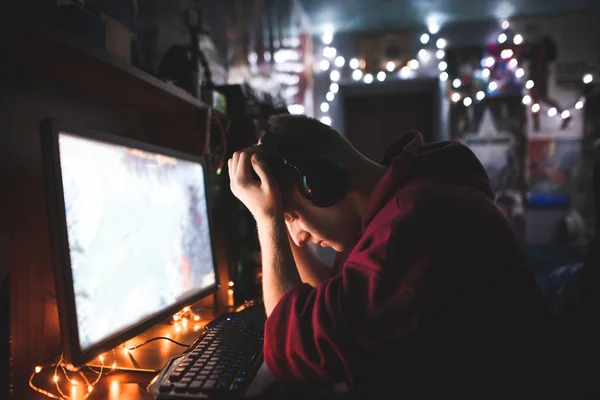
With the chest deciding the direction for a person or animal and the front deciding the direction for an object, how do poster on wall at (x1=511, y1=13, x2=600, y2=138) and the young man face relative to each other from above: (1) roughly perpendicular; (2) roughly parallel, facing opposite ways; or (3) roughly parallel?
roughly perpendicular

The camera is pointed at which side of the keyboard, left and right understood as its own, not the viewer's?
right

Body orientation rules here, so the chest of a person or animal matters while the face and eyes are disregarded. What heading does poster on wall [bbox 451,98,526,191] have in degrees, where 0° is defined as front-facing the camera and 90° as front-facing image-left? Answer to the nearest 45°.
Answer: approximately 0°

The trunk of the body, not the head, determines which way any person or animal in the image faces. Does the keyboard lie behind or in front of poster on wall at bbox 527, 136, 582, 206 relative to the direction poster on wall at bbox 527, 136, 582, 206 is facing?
in front

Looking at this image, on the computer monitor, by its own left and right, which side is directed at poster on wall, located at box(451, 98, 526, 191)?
left

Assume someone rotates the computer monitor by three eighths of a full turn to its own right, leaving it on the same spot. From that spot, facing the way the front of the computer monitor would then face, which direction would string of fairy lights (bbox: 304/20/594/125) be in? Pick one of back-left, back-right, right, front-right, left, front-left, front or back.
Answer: back-right

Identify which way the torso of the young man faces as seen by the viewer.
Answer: to the viewer's left

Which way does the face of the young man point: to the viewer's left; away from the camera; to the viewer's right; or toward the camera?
to the viewer's left

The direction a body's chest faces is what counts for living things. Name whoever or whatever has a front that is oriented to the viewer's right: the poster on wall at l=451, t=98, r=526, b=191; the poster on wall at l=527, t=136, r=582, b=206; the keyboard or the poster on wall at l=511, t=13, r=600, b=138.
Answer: the keyboard

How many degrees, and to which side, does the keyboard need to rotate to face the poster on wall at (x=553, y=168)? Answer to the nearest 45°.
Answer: approximately 45° to its left
